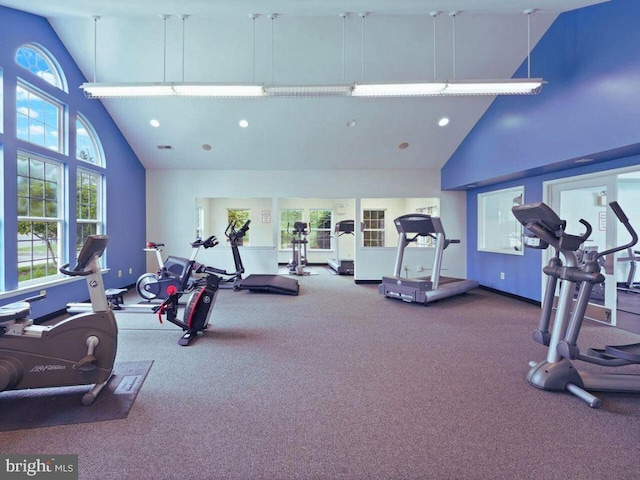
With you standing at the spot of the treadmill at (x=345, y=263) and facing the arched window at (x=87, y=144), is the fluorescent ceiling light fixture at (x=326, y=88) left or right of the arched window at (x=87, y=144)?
left

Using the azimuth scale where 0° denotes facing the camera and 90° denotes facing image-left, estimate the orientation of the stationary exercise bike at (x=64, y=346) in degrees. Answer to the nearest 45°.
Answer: approximately 270°

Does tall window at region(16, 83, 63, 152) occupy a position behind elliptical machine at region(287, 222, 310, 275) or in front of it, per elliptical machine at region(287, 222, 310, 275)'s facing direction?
in front

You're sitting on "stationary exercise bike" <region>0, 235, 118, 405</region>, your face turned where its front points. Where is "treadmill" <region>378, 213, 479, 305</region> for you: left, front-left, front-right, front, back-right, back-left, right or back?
front

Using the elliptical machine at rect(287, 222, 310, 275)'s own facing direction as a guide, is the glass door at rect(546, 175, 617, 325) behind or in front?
in front

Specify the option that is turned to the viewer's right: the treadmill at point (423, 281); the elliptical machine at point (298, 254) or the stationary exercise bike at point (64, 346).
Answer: the stationary exercise bike

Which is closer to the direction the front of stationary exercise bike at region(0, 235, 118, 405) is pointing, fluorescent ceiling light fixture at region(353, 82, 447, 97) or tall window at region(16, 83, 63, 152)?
the fluorescent ceiling light fixture

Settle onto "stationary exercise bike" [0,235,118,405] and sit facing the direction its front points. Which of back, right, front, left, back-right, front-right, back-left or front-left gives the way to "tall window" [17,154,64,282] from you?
left
